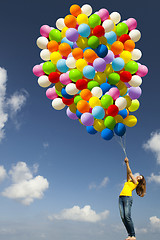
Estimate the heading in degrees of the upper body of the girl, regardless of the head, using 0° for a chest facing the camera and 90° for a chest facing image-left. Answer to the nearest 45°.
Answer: approximately 90°
